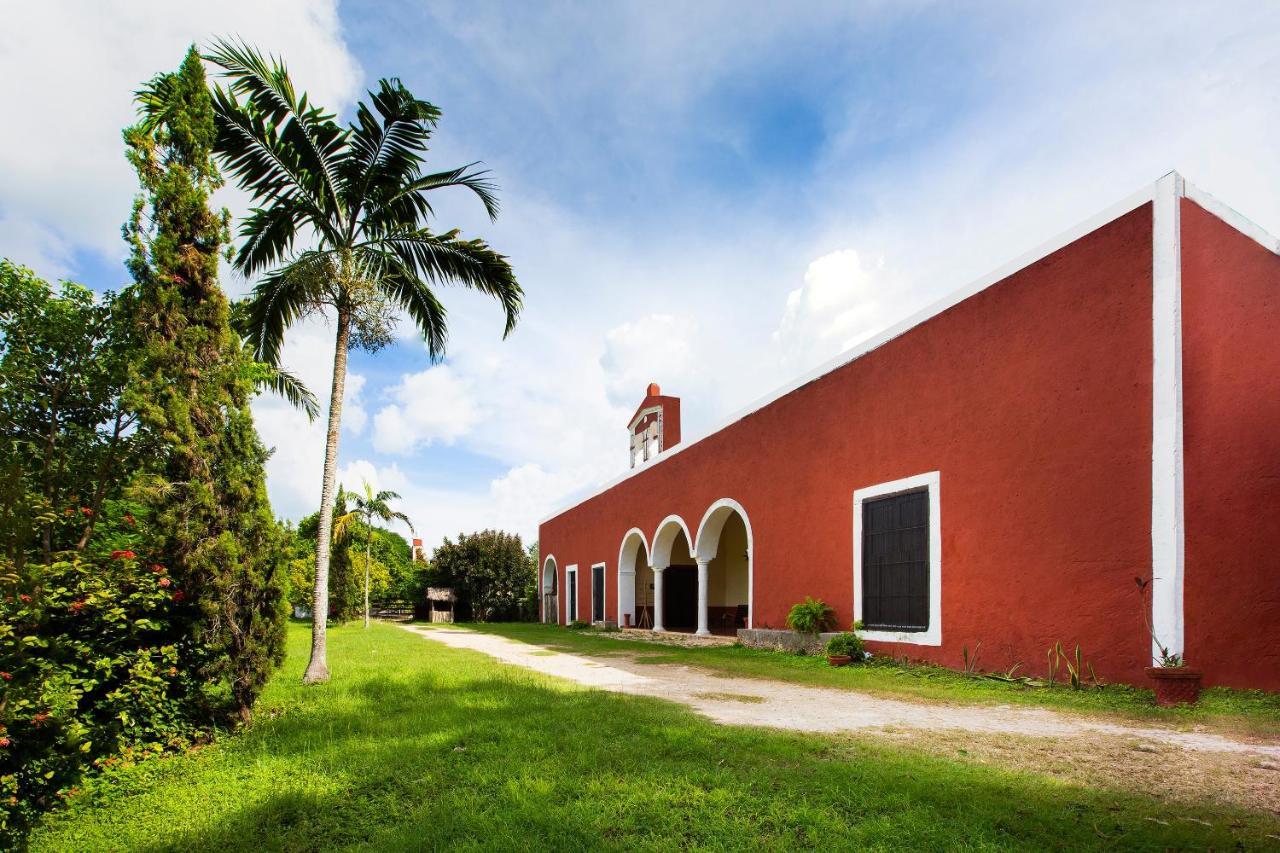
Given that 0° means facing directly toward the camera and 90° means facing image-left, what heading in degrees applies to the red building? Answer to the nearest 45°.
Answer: approximately 45°

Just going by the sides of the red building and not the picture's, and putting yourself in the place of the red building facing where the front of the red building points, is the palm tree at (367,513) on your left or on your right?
on your right

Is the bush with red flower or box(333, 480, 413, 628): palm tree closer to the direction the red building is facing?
the bush with red flower

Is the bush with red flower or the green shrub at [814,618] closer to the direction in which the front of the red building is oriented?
the bush with red flower

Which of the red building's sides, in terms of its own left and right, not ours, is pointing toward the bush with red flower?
front

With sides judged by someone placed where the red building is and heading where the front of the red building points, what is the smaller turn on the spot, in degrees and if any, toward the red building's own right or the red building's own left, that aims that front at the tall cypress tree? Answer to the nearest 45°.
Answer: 0° — it already faces it

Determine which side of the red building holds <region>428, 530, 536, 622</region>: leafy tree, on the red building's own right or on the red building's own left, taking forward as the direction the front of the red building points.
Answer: on the red building's own right

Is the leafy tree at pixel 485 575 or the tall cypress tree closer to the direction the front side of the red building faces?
the tall cypress tree

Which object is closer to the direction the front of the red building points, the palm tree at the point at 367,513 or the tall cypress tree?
the tall cypress tree

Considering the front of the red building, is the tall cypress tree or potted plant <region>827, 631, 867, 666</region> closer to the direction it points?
the tall cypress tree
